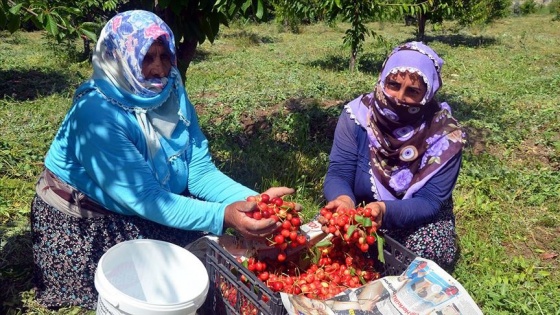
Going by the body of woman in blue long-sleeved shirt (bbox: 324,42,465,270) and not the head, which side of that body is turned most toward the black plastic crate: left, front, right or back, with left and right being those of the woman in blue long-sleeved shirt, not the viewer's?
front

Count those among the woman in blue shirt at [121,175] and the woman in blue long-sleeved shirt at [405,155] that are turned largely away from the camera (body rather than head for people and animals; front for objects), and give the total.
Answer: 0

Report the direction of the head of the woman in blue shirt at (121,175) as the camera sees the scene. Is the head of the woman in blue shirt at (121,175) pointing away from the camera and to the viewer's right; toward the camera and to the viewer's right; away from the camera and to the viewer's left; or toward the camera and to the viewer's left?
toward the camera and to the viewer's right

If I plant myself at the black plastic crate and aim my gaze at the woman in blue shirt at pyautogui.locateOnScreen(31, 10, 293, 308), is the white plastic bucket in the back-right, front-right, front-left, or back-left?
front-left

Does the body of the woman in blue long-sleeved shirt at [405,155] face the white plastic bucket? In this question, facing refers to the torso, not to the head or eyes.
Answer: yes

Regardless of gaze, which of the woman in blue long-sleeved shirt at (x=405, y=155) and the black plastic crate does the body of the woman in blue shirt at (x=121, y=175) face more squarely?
the black plastic crate

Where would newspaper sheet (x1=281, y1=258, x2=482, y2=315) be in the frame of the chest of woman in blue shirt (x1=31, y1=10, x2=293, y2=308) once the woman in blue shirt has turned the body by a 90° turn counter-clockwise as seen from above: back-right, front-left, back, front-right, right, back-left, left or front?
right

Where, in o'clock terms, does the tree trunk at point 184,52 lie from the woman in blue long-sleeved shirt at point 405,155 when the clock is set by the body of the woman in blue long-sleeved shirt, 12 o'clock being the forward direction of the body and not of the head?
The tree trunk is roughly at 2 o'clock from the woman in blue long-sleeved shirt.

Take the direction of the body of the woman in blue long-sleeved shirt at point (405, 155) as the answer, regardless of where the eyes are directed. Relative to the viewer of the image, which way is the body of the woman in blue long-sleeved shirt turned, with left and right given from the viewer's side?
facing the viewer and to the left of the viewer

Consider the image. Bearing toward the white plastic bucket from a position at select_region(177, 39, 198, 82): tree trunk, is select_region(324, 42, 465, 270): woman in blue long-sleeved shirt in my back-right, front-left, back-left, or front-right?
front-left

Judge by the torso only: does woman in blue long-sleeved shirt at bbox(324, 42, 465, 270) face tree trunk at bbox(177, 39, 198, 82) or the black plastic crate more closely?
the black plastic crate

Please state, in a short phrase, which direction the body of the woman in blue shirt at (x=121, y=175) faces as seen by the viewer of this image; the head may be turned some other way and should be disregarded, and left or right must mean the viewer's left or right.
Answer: facing the viewer and to the right of the viewer

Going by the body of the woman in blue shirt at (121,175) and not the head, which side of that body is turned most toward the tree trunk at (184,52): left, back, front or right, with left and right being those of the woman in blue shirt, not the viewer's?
left
